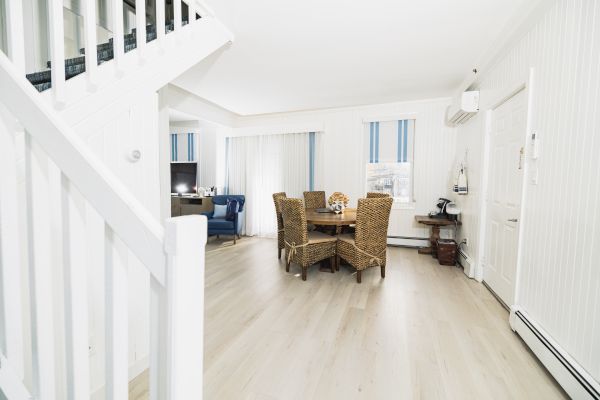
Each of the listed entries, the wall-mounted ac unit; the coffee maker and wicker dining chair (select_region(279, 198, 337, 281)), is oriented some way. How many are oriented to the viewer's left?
2

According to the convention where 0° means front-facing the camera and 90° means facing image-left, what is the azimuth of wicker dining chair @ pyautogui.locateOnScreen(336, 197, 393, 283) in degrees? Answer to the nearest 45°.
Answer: approximately 135°

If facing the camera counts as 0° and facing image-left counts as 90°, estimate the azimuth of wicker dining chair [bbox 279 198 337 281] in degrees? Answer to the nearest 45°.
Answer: approximately 225°

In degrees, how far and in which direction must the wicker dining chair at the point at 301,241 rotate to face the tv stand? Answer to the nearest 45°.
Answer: approximately 90° to its left

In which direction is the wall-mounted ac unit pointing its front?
to the viewer's left

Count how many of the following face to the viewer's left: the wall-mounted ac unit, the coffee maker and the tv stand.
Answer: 2

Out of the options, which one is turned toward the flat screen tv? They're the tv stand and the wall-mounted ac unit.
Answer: the wall-mounted ac unit

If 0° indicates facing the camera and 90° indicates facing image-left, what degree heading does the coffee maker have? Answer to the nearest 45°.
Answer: approximately 90°

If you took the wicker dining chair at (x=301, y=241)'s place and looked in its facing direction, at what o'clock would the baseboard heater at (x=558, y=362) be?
The baseboard heater is roughly at 3 o'clock from the wicker dining chair.

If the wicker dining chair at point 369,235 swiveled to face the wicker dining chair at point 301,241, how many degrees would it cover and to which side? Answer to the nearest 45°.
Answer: approximately 45° to its left

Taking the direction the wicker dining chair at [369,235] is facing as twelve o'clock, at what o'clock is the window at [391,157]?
The window is roughly at 2 o'clock from the wicker dining chair.

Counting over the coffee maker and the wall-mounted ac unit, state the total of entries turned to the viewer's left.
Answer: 2
